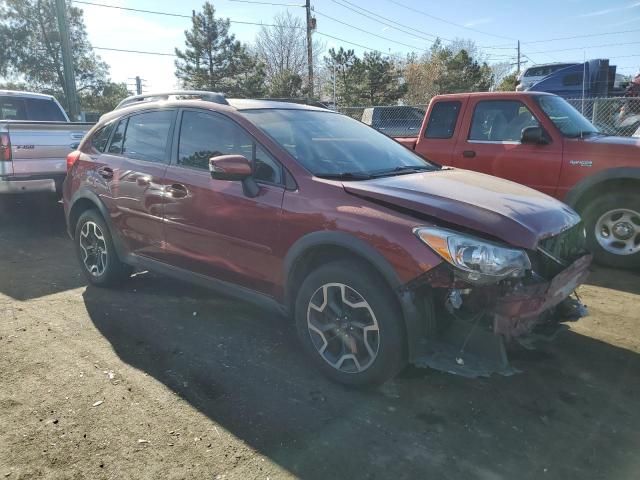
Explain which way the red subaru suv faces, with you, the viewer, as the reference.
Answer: facing the viewer and to the right of the viewer

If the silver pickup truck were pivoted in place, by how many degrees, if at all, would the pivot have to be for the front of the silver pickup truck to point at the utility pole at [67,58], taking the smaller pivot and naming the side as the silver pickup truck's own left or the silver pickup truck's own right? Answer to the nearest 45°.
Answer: approximately 45° to the silver pickup truck's own right

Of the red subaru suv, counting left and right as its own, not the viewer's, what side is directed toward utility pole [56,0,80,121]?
back

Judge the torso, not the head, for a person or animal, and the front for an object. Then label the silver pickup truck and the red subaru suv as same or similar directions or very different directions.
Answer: very different directions

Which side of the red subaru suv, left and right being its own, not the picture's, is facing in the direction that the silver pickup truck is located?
back

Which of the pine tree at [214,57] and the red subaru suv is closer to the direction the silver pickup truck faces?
the pine tree

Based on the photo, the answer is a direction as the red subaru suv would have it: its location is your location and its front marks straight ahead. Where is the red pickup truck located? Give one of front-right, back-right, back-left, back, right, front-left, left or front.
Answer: left

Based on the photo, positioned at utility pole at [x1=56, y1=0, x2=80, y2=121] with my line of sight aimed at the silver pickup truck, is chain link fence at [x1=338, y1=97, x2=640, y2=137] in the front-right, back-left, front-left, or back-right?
front-left

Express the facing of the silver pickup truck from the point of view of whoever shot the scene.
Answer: facing away from the viewer and to the left of the viewer

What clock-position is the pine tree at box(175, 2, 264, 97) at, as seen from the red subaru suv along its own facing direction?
The pine tree is roughly at 7 o'clock from the red subaru suv.

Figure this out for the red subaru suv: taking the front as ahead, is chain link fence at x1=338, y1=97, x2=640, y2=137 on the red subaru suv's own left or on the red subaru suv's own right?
on the red subaru suv's own left
